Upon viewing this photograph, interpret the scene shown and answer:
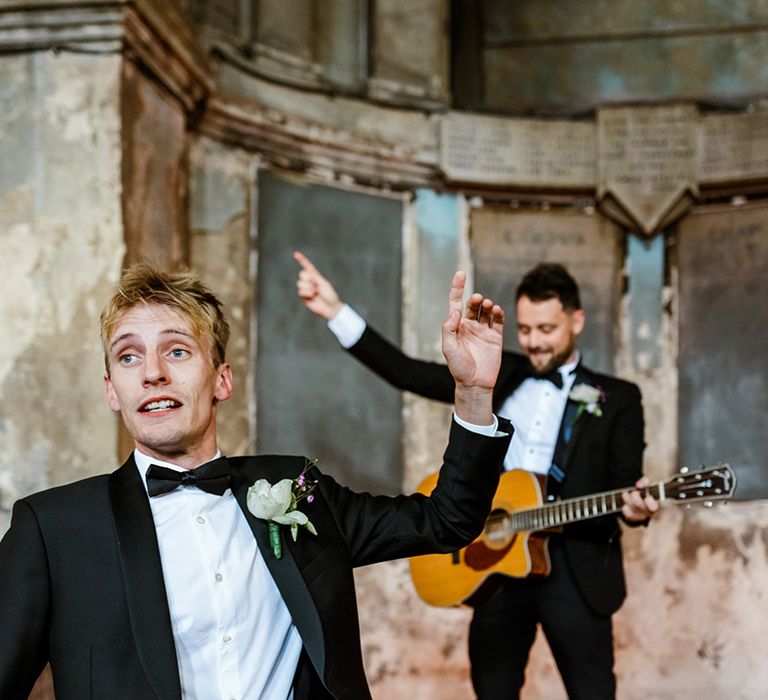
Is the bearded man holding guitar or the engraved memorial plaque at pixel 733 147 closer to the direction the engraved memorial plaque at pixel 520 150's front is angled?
the bearded man holding guitar

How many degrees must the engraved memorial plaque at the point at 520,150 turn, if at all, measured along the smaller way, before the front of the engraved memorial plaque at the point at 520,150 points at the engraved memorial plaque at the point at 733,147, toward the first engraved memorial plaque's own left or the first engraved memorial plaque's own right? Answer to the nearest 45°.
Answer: approximately 90° to the first engraved memorial plaque's own left

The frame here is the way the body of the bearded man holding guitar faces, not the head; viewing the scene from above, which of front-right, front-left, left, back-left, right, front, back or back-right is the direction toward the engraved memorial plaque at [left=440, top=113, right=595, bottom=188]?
back-right

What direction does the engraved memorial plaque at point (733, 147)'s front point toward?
toward the camera

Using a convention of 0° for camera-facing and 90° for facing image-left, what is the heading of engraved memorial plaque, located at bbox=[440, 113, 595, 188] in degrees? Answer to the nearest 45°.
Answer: approximately 0°

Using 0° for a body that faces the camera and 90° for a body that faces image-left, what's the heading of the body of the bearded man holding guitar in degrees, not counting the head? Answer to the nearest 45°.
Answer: approximately 45°

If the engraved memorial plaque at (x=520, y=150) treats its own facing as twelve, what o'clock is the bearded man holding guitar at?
The bearded man holding guitar is roughly at 12 o'clock from the engraved memorial plaque.

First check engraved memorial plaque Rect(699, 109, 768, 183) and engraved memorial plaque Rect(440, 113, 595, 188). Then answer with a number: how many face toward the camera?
2

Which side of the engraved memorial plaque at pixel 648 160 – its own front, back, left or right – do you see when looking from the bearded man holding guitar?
front
